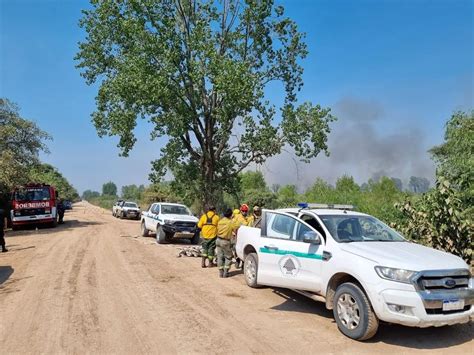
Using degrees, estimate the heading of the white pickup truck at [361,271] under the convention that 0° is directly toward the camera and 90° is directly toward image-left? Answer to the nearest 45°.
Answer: approximately 315°

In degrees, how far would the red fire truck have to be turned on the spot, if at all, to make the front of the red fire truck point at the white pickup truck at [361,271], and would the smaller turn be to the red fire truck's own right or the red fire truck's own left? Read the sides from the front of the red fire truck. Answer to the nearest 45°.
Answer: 0° — it already faces it

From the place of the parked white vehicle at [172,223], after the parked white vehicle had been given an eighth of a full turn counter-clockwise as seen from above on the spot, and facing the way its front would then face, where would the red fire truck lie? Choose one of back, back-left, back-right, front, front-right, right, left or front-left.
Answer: back-left

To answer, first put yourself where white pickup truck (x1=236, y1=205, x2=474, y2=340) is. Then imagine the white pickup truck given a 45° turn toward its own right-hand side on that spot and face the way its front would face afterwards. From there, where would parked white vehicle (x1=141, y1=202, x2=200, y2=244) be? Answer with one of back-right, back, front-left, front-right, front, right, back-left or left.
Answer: back-right

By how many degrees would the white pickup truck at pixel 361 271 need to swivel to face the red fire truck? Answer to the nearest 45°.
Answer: approximately 180°

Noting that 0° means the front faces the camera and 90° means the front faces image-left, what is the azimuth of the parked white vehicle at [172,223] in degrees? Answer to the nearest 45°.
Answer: approximately 315°

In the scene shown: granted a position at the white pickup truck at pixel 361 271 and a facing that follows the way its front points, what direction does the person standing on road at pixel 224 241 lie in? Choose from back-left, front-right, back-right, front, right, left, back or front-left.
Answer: back

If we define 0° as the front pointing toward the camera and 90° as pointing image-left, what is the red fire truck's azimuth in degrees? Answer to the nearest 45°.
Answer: approximately 0°
